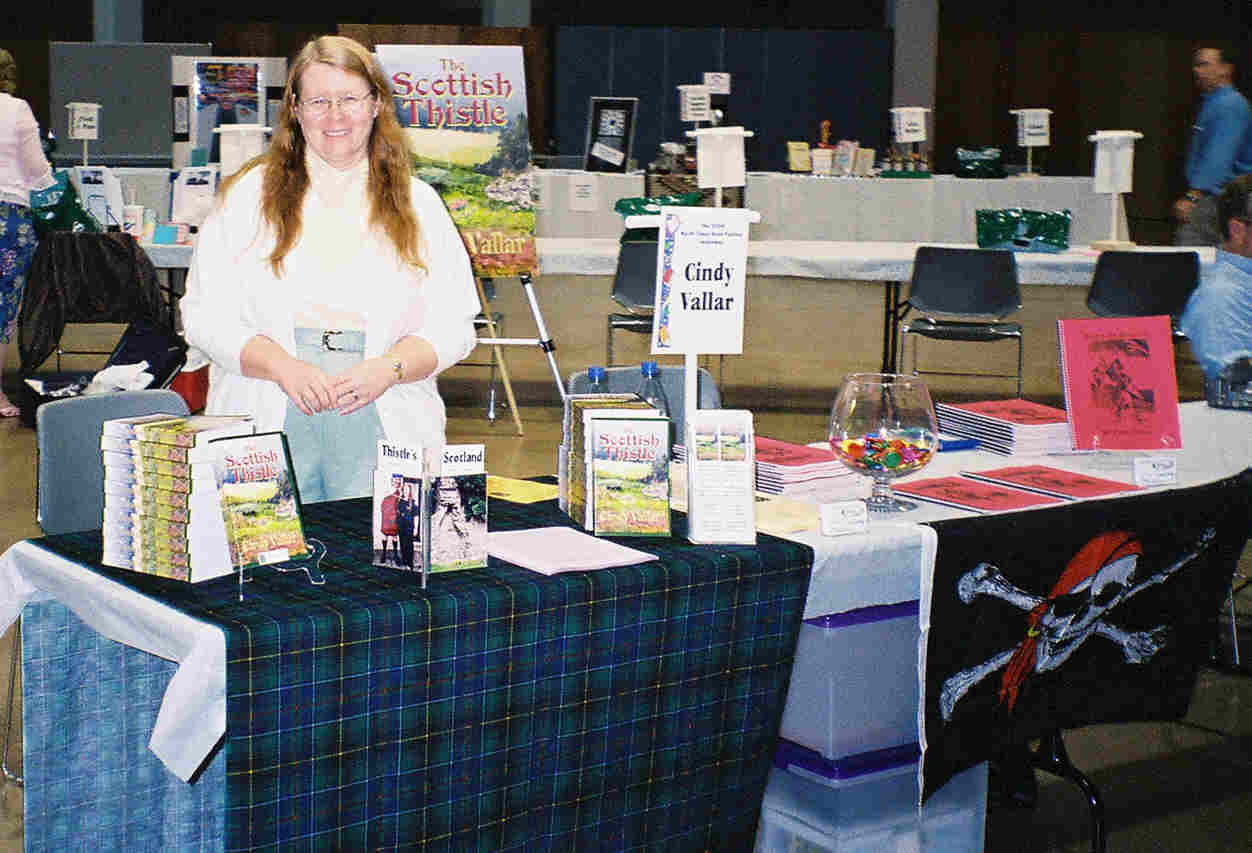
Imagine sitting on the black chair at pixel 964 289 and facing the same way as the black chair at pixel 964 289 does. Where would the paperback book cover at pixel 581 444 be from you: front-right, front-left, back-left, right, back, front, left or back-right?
front

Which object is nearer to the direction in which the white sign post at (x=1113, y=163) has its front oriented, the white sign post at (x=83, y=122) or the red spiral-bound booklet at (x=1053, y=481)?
the red spiral-bound booklet

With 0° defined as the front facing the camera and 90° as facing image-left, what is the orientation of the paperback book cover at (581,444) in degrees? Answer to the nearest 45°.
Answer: approximately 0°

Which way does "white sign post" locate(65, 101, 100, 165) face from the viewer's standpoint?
toward the camera

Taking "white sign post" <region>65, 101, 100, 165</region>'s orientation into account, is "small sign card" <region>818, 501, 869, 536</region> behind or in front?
in front

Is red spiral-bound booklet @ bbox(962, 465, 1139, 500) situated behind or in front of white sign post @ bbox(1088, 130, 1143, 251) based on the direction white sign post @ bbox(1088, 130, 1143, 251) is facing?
in front

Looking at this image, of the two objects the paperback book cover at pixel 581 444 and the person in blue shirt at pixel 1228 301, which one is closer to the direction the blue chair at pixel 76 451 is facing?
the paperback book cover

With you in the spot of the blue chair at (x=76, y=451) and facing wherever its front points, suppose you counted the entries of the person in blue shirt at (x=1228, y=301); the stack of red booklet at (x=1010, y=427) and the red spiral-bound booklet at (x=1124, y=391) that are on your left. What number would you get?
3

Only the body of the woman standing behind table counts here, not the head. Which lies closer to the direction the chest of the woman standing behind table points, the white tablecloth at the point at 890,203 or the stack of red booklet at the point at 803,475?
the stack of red booklet

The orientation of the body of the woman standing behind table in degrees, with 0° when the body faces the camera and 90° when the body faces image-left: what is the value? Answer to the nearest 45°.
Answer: approximately 0°

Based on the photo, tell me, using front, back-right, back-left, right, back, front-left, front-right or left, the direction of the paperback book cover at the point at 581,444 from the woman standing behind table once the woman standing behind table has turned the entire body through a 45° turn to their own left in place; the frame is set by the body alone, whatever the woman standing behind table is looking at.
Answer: front

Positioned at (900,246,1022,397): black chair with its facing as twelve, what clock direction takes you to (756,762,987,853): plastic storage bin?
The plastic storage bin is roughly at 12 o'clock from the black chair.

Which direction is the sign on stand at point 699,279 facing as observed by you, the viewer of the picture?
facing the viewer

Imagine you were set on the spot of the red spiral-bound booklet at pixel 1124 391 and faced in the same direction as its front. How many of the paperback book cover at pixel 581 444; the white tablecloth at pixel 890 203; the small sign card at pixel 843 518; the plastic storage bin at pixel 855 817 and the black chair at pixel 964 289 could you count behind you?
2

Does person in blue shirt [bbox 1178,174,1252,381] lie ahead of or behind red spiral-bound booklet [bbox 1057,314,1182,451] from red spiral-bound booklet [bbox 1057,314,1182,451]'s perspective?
behind
